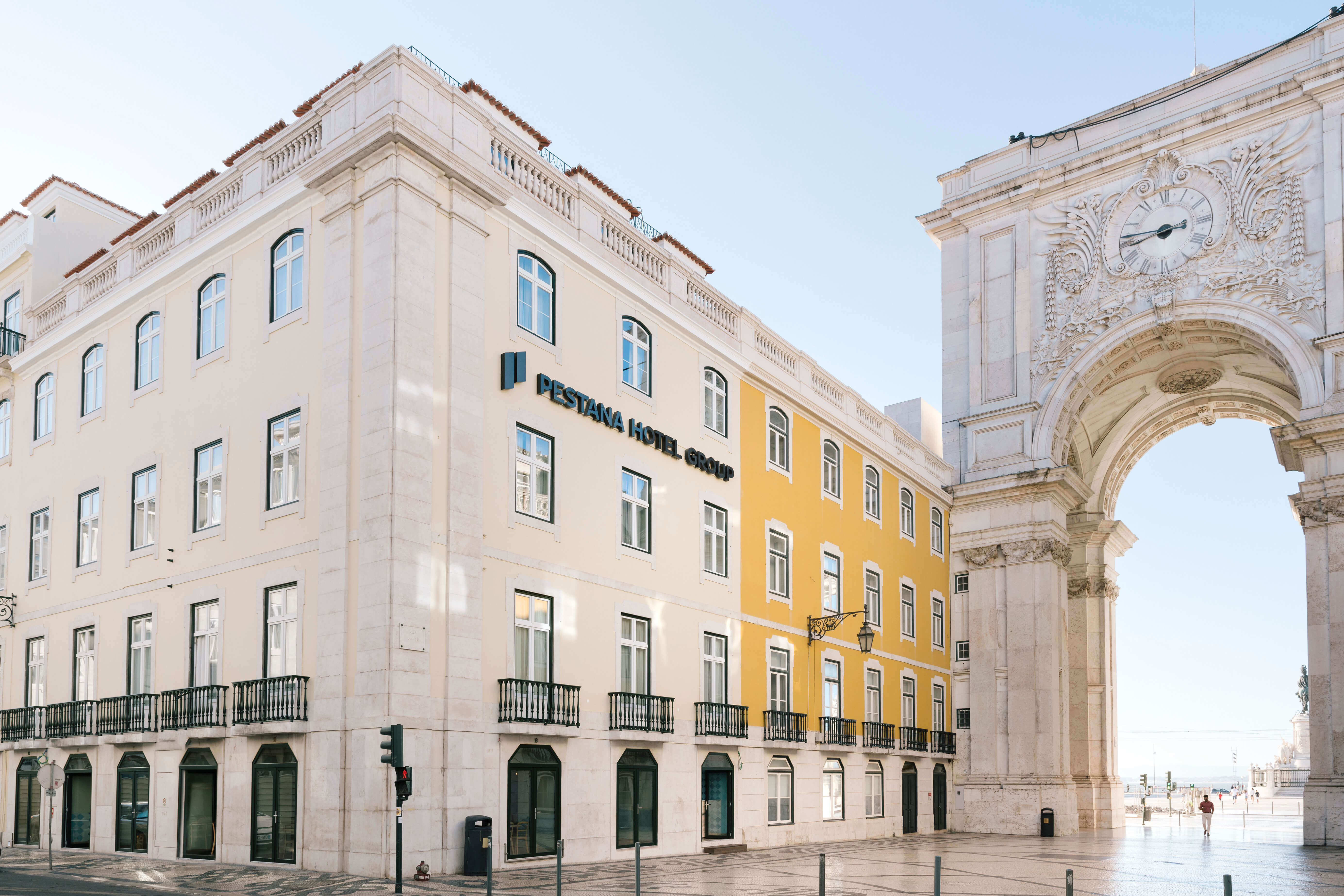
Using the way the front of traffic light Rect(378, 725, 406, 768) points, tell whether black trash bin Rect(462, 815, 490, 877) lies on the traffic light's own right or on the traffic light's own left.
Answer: on the traffic light's own right

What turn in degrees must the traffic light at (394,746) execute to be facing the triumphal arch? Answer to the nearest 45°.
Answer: approximately 135° to its right

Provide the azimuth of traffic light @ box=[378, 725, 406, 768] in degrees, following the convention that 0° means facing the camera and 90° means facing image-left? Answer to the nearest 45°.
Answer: approximately 90°
